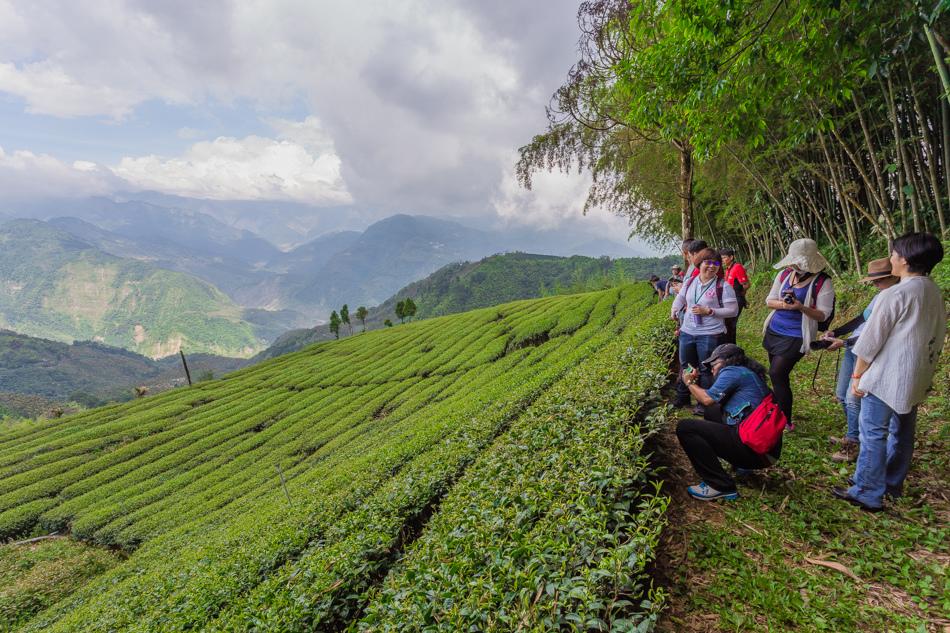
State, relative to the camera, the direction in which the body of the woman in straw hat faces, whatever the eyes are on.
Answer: to the viewer's left

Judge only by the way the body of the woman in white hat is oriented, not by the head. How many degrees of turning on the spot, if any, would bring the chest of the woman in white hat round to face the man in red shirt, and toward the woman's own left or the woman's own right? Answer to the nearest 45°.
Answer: approximately 135° to the woman's own right

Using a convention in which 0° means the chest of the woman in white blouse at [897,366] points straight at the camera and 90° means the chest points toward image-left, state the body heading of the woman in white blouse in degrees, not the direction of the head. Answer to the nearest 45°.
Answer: approximately 135°

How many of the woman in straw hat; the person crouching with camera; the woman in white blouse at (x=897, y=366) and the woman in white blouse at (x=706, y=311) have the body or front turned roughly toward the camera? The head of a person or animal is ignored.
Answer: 1

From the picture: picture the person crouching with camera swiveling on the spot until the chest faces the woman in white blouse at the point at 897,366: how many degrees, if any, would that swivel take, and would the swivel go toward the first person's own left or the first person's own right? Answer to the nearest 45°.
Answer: approximately 180°

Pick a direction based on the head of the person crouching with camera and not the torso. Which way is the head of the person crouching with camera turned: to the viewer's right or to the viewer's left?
to the viewer's left

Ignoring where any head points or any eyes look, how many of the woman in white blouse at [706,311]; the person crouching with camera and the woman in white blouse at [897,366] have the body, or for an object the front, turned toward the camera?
1

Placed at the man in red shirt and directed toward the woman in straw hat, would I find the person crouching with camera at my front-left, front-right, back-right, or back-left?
front-right

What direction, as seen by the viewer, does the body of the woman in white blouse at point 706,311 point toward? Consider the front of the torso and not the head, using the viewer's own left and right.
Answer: facing the viewer

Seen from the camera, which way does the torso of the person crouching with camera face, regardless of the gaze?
to the viewer's left

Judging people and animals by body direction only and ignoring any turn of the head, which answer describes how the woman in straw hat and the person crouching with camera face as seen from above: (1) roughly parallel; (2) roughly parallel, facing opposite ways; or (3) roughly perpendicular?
roughly parallel

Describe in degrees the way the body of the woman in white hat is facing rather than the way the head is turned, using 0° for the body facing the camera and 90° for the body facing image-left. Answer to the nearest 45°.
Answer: approximately 45°

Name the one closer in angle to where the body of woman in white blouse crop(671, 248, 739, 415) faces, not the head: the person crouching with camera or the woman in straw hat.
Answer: the person crouching with camera

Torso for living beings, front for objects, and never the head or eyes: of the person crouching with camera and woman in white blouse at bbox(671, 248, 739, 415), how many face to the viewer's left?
1
